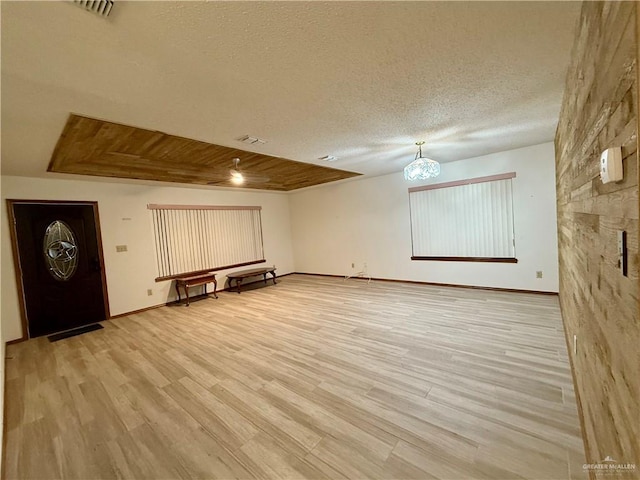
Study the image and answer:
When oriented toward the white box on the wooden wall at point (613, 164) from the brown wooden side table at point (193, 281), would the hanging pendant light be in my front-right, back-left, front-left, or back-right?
front-left

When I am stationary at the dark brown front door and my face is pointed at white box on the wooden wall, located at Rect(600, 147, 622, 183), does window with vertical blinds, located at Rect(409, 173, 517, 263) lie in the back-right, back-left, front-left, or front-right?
front-left

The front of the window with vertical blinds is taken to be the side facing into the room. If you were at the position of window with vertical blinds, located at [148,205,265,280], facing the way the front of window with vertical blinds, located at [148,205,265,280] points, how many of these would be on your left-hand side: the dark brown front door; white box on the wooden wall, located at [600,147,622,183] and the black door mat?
0

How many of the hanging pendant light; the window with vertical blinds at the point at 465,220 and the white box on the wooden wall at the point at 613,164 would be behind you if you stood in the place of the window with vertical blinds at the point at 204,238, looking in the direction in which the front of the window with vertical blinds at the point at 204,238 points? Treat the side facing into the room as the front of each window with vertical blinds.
0

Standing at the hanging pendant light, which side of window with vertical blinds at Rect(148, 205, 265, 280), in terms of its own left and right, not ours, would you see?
front

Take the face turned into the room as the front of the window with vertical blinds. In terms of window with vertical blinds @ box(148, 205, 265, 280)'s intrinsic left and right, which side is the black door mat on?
on its right

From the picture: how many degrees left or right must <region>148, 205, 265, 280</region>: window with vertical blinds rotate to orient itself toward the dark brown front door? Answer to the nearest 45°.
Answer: approximately 90° to its right

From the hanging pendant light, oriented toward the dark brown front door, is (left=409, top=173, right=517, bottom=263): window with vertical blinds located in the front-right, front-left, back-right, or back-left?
back-right

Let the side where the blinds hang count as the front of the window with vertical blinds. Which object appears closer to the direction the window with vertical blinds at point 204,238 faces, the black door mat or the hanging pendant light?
the hanging pendant light

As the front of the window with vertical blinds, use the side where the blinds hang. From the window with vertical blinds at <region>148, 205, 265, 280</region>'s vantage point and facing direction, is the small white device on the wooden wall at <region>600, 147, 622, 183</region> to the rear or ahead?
ahead

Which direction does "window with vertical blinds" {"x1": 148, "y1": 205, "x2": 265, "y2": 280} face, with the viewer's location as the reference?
facing the viewer and to the right of the viewer

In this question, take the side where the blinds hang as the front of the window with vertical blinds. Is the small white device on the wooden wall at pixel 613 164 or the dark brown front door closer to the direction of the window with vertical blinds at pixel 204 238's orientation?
the small white device on the wooden wall

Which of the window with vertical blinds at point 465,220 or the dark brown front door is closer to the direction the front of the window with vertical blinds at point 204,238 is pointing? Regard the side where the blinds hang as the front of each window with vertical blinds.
the window with vertical blinds

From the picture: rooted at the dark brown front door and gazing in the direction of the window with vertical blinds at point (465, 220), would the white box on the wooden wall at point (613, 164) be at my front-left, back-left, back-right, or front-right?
front-right
